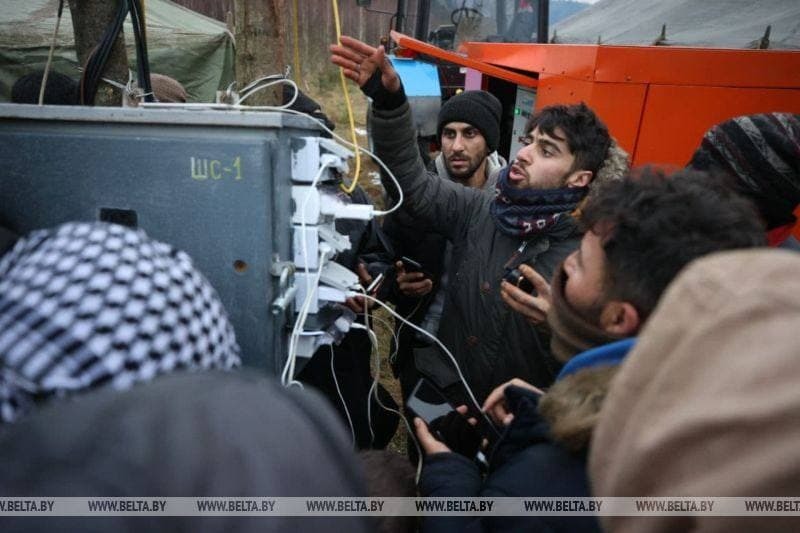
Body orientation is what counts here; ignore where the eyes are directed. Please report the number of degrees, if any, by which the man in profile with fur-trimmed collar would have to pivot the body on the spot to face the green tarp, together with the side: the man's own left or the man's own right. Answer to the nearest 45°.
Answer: approximately 45° to the man's own right

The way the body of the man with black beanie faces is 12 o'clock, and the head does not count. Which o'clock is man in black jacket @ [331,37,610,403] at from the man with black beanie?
The man in black jacket is roughly at 10 o'clock from the man with black beanie.

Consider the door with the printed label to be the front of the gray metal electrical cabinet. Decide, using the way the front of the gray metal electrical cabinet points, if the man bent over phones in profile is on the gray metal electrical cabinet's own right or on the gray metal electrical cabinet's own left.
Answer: on the gray metal electrical cabinet's own left

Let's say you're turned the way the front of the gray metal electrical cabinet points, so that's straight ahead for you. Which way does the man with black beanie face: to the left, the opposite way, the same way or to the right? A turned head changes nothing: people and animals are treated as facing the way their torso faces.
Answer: the same way

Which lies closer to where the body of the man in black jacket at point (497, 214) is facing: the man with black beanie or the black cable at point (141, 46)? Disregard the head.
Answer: the black cable

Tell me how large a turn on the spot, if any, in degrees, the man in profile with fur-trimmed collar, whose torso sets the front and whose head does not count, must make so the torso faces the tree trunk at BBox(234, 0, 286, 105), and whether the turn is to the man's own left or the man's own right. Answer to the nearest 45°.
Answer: approximately 45° to the man's own right

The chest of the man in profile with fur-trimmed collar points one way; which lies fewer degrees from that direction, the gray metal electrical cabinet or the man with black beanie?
the gray metal electrical cabinet

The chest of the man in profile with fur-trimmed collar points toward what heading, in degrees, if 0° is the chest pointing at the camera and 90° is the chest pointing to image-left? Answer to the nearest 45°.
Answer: approximately 90°

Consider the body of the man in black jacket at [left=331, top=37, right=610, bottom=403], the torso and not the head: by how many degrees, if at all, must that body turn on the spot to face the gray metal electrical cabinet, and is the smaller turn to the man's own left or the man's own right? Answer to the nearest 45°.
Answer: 0° — they already face it
